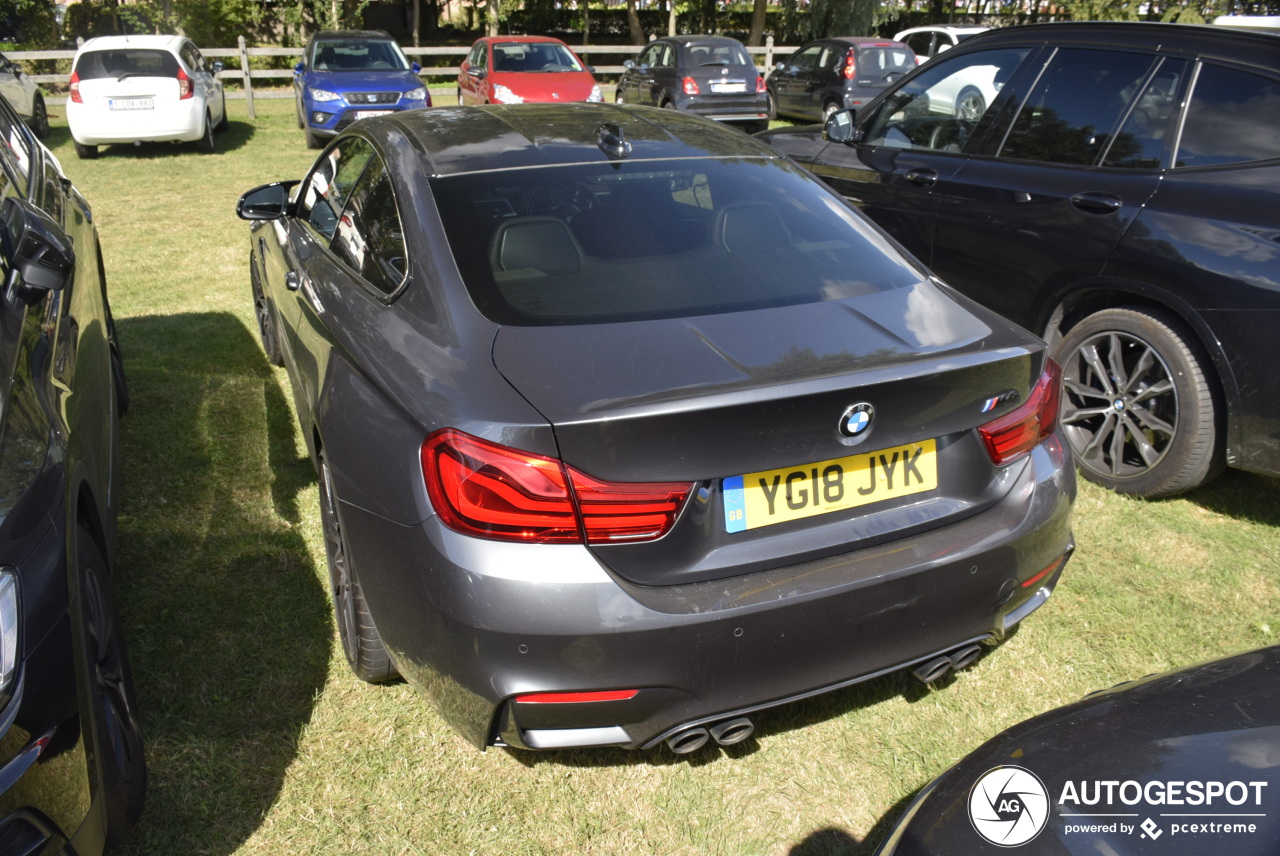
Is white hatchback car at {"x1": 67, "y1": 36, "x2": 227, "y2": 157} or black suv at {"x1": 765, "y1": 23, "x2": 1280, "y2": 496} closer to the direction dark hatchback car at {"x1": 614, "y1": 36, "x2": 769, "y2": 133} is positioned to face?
the white hatchback car

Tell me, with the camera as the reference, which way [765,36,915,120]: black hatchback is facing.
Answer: facing away from the viewer and to the left of the viewer

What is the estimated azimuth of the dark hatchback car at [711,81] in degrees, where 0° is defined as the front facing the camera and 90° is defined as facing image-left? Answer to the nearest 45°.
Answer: approximately 135°

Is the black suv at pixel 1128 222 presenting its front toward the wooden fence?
yes

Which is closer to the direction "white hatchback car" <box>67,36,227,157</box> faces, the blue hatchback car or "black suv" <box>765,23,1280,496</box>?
the blue hatchback car

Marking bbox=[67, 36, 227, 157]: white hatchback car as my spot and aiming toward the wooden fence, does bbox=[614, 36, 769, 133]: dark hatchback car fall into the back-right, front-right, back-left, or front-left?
front-right

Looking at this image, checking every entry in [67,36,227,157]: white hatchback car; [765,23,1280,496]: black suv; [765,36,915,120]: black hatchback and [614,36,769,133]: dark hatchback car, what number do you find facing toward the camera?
0

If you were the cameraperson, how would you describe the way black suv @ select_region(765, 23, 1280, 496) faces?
facing away from the viewer and to the left of the viewer

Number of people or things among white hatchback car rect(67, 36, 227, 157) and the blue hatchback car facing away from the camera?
1

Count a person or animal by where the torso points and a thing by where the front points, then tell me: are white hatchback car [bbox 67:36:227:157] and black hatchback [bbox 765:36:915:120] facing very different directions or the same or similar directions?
same or similar directions

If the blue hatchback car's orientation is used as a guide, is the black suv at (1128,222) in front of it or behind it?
in front

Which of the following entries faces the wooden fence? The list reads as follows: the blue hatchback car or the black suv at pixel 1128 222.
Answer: the black suv

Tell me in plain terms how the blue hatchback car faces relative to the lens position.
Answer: facing the viewer

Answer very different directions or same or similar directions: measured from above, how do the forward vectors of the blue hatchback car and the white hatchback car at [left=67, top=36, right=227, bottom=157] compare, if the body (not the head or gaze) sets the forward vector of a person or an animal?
very different directions

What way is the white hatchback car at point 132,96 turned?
away from the camera
